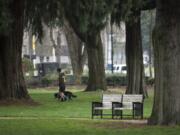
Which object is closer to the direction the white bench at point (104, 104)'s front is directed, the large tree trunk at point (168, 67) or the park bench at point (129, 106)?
the large tree trunk

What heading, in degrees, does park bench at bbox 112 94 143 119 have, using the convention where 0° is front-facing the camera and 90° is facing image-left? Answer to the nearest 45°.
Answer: approximately 45°

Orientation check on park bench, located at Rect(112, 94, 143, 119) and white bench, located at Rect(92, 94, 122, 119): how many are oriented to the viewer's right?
0

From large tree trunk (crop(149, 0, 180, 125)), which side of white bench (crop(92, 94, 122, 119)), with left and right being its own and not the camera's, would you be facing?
left
